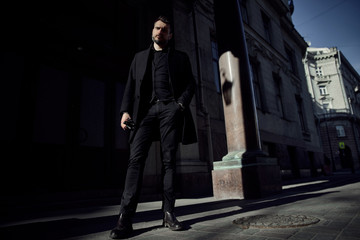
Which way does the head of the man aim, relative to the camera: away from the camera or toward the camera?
toward the camera

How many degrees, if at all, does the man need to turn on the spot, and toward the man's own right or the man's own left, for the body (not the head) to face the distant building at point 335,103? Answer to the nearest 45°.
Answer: approximately 135° to the man's own left

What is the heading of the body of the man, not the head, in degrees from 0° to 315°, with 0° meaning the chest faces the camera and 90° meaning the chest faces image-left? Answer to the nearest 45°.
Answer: approximately 0°

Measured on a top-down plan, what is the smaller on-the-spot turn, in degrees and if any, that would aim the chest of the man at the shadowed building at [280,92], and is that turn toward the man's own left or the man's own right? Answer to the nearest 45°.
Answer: approximately 135° to the man's own left
